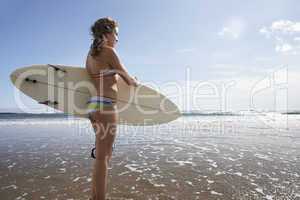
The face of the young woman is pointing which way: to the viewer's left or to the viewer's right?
to the viewer's right

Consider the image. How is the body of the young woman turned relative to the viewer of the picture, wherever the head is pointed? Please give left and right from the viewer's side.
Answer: facing away from the viewer and to the right of the viewer
